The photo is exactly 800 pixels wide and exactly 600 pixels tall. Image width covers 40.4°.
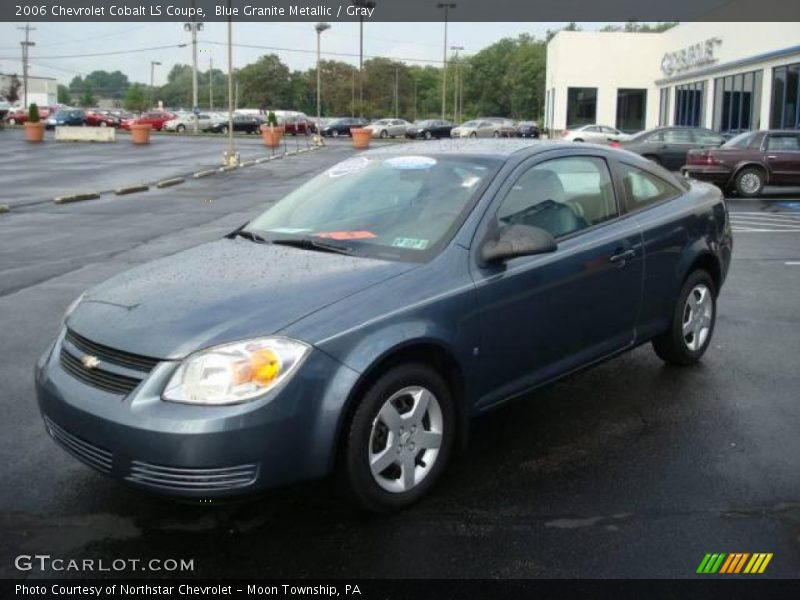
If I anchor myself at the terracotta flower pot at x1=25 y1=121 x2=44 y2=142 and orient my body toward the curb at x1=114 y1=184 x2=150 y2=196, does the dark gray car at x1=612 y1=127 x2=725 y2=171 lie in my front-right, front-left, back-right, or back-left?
front-left

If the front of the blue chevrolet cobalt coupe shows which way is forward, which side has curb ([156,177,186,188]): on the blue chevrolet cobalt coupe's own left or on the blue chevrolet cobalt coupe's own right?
on the blue chevrolet cobalt coupe's own right

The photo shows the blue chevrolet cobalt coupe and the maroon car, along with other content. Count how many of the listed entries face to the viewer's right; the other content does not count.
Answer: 1

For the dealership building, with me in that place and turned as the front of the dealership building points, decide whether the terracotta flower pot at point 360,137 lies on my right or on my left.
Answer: on my right

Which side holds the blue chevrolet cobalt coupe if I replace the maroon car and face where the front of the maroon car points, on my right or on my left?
on my right

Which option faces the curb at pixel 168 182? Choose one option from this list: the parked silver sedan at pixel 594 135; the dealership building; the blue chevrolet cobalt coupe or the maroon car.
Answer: the dealership building

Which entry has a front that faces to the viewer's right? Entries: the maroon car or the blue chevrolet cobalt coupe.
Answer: the maroon car

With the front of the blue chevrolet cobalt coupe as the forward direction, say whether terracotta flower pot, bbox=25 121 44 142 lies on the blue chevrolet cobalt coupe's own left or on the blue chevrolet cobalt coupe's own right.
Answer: on the blue chevrolet cobalt coupe's own right

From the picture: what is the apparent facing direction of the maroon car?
to the viewer's right

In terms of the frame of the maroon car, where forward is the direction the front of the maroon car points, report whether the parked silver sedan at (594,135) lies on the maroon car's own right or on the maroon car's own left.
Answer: on the maroon car's own left

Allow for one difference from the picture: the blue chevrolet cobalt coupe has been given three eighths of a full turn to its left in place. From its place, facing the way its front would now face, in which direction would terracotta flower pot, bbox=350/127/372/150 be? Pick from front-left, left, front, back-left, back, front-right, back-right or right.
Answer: left

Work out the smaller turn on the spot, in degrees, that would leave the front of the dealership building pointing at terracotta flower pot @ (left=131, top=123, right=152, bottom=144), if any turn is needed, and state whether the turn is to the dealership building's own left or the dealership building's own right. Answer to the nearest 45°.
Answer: approximately 45° to the dealership building's own right

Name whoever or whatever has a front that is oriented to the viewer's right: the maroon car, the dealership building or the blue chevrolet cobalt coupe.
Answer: the maroon car

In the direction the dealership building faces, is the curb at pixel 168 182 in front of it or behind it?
in front

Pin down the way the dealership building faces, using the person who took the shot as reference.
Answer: facing the viewer and to the left of the viewer
